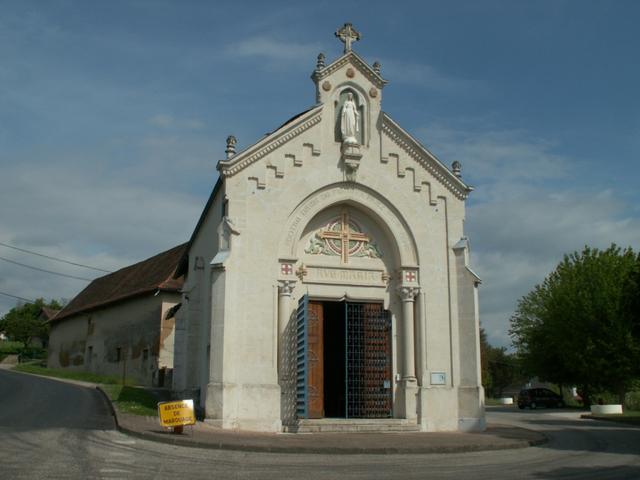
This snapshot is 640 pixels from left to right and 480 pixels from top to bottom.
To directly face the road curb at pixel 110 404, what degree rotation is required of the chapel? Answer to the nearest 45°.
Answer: approximately 90° to its right

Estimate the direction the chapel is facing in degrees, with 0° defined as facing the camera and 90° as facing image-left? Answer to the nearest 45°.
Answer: approximately 0°

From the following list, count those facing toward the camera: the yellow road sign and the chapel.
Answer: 2

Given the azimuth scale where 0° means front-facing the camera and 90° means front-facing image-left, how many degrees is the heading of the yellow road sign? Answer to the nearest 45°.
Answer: approximately 0°

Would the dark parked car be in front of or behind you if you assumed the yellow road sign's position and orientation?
behind

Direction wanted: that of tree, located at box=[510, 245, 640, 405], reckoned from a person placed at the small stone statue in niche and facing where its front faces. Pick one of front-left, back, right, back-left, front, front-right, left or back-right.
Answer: back-left

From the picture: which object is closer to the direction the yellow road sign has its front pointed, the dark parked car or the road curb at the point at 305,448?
the road curb

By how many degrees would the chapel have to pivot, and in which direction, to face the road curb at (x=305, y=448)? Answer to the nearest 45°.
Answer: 0° — it already faces it
